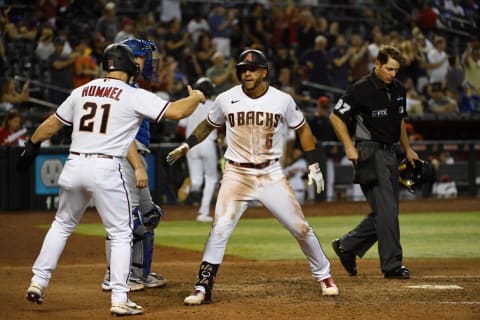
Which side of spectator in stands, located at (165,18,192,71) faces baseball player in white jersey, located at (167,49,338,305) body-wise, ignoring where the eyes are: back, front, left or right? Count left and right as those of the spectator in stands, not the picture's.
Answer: front

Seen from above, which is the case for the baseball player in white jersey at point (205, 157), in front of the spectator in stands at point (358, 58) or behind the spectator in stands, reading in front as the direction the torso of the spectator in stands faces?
in front

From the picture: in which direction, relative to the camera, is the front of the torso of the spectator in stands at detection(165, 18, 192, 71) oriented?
toward the camera

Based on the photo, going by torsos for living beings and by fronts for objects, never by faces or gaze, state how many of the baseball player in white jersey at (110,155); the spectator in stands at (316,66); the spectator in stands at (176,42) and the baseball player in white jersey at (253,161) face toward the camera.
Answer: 3

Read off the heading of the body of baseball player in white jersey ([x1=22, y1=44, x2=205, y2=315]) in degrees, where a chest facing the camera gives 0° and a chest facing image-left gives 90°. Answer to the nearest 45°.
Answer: approximately 225°

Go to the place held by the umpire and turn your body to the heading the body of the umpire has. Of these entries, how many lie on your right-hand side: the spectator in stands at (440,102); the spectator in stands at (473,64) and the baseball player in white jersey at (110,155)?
1

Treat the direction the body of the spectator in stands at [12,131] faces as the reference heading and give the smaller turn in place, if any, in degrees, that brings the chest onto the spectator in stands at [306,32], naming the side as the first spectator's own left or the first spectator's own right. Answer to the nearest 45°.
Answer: approximately 90° to the first spectator's own left

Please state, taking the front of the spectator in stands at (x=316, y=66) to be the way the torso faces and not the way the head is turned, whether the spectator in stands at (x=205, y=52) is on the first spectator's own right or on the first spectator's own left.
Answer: on the first spectator's own right

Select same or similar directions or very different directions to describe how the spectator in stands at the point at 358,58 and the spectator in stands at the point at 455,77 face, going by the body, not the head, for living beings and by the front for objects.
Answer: same or similar directions

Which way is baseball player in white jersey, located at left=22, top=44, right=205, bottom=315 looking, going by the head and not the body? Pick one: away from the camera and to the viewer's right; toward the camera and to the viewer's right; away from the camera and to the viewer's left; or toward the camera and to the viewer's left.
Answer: away from the camera and to the viewer's right

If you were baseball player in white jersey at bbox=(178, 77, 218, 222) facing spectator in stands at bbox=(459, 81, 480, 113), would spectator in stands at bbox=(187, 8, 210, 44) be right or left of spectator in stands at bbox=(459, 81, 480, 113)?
left

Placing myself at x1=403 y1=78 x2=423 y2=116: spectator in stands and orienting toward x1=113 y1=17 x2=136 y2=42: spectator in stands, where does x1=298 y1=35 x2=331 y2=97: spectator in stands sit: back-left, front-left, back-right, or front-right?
front-right

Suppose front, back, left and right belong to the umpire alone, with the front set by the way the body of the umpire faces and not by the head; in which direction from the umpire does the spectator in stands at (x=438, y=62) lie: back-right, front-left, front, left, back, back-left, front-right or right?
back-left

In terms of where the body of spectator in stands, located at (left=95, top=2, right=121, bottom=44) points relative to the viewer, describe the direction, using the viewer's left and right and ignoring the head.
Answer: facing the viewer

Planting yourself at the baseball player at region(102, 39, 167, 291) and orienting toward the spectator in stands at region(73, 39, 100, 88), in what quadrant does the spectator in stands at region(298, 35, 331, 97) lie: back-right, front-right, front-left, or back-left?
front-right

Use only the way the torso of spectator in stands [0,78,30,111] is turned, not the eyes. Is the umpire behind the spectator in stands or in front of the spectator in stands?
in front
